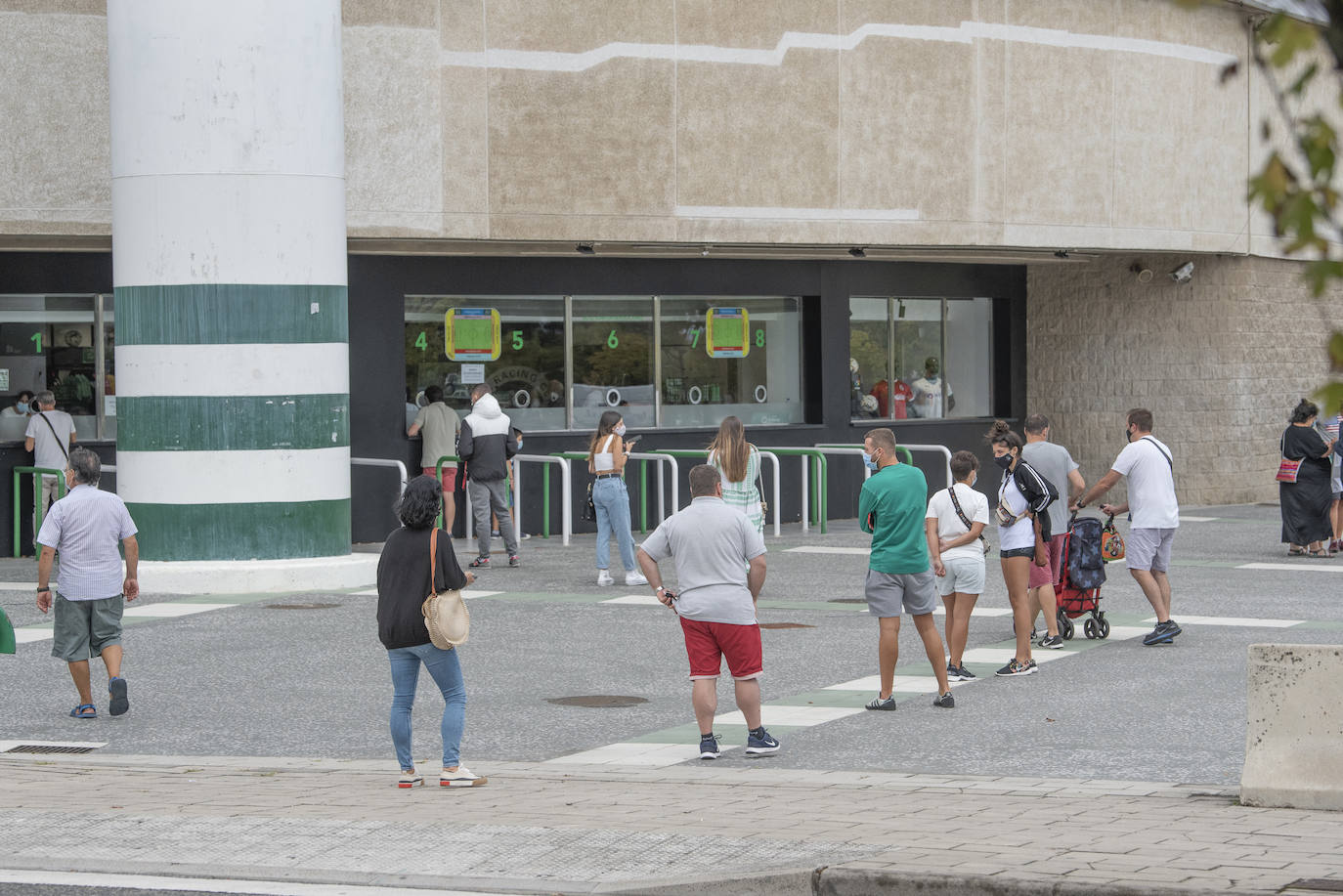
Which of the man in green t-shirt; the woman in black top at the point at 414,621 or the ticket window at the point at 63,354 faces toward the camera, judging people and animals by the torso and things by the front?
the ticket window

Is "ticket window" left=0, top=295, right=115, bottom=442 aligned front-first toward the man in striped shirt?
yes

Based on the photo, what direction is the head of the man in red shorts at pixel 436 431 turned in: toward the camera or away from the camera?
away from the camera

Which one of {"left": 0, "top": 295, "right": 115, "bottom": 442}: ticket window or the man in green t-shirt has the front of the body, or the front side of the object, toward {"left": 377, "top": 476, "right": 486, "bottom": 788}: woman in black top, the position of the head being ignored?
the ticket window

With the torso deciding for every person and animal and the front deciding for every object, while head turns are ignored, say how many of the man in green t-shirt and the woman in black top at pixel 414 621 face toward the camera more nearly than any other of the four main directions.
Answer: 0

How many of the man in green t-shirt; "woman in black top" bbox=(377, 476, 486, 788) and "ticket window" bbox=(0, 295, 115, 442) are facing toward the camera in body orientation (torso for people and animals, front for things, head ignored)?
1

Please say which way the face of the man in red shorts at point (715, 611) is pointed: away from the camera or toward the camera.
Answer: away from the camera

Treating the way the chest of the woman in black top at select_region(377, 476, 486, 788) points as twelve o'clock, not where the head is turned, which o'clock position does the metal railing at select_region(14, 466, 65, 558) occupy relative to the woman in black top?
The metal railing is roughly at 10 o'clock from the woman in black top.

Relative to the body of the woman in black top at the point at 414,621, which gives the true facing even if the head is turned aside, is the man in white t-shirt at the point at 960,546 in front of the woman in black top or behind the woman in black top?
in front

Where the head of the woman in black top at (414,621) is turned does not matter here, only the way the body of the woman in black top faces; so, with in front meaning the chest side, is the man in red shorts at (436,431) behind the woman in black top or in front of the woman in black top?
in front

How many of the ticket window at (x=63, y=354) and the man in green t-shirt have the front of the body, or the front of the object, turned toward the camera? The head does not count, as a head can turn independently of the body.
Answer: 1

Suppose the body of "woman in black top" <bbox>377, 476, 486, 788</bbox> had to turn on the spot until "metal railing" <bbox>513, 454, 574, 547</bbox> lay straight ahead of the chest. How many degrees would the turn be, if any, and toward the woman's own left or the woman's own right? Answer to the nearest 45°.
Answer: approximately 45° to the woman's own left

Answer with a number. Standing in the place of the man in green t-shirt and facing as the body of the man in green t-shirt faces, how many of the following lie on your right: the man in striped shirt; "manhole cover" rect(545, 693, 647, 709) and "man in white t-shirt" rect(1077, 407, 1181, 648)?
1

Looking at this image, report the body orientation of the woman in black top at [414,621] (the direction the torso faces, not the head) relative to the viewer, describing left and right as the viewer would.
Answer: facing away from the viewer and to the right of the viewer
